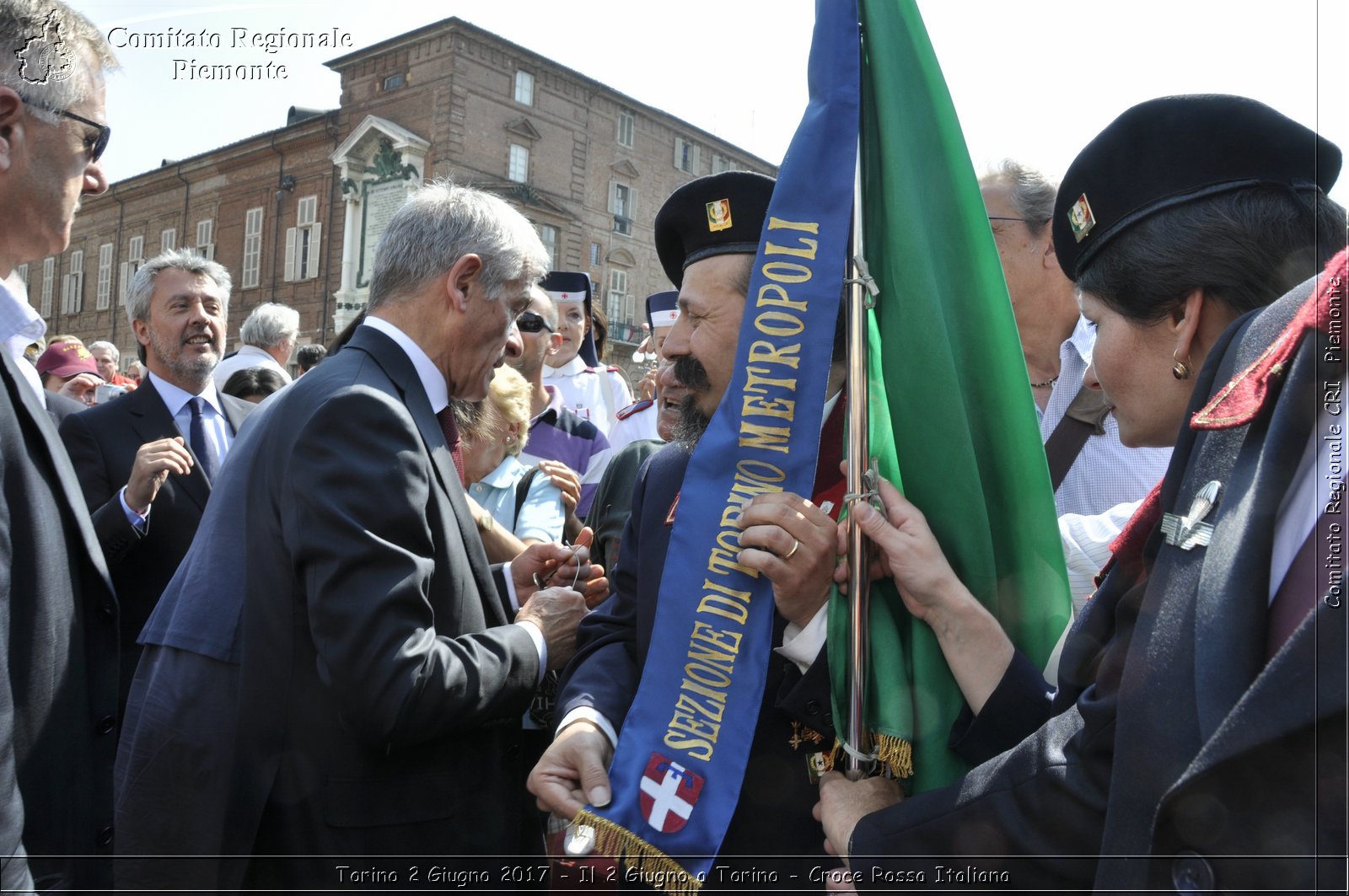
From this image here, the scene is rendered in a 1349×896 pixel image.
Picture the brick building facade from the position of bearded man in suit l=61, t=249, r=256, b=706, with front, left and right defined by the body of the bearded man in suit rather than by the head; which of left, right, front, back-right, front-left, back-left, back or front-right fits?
back-left

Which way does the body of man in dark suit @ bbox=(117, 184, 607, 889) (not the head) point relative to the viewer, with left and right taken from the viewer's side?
facing to the right of the viewer

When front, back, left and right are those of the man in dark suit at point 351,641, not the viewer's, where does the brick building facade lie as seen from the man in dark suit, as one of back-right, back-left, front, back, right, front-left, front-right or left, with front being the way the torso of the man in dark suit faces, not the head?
left

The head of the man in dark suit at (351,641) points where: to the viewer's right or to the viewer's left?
to the viewer's right

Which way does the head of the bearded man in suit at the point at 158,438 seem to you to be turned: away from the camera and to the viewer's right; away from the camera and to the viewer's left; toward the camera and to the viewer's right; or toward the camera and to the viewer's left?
toward the camera and to the viewer's right

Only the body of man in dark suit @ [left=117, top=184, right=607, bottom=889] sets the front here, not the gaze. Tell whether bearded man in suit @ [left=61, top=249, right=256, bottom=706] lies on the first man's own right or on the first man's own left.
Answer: on the first man's own left

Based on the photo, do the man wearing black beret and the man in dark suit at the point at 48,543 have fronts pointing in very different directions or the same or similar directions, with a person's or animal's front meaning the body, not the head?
very different directions

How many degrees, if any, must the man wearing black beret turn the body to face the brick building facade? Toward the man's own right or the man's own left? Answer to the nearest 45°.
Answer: approximately 135° to the man's own right

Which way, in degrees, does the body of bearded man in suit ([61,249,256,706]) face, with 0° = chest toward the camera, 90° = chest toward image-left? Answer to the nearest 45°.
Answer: approximately 315°

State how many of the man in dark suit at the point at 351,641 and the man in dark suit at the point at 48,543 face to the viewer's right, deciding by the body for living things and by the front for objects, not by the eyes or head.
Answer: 2

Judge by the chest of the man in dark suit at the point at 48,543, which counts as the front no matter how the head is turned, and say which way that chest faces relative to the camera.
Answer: to the viewer's right

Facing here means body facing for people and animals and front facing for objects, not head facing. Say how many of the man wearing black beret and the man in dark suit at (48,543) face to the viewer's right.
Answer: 1

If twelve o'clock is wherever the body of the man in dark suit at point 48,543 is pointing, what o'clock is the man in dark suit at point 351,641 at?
the man in dark suit at point 351,641 is roughly at 12 o'clock from the man in dark suit at point 48,543.

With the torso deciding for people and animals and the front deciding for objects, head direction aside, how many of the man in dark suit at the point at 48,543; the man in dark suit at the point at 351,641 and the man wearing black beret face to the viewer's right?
2
